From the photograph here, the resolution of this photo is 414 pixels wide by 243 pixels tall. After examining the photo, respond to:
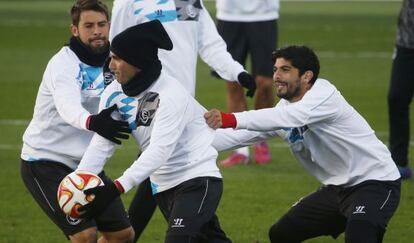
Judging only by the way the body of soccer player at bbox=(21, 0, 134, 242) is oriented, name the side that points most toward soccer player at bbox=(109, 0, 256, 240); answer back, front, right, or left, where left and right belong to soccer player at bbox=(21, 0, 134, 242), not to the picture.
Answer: left

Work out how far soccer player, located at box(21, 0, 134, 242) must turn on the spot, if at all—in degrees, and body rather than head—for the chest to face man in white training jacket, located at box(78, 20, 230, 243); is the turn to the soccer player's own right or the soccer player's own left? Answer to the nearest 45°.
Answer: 0° — they already face them

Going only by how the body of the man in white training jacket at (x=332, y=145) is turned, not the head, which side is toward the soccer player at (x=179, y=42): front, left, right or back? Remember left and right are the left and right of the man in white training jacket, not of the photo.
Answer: right

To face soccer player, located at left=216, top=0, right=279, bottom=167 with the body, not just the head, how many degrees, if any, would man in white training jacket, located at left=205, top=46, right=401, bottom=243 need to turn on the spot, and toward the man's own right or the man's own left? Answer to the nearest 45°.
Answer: approximately 135° to the man's own right

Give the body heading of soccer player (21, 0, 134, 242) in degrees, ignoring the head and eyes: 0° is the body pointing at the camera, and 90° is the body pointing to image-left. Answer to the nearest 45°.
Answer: approximately 315°

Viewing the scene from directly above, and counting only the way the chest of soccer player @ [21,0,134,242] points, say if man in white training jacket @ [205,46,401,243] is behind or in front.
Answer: in front

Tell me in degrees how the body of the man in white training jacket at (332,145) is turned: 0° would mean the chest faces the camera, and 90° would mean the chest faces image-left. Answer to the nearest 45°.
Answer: approximately 45°

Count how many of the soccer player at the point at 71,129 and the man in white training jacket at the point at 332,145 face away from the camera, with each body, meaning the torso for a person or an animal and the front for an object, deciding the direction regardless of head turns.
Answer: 0

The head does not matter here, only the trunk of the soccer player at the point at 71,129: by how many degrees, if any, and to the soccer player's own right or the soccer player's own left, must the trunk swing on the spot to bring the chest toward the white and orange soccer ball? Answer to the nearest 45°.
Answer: approximately 45° to the soccer player's own right
